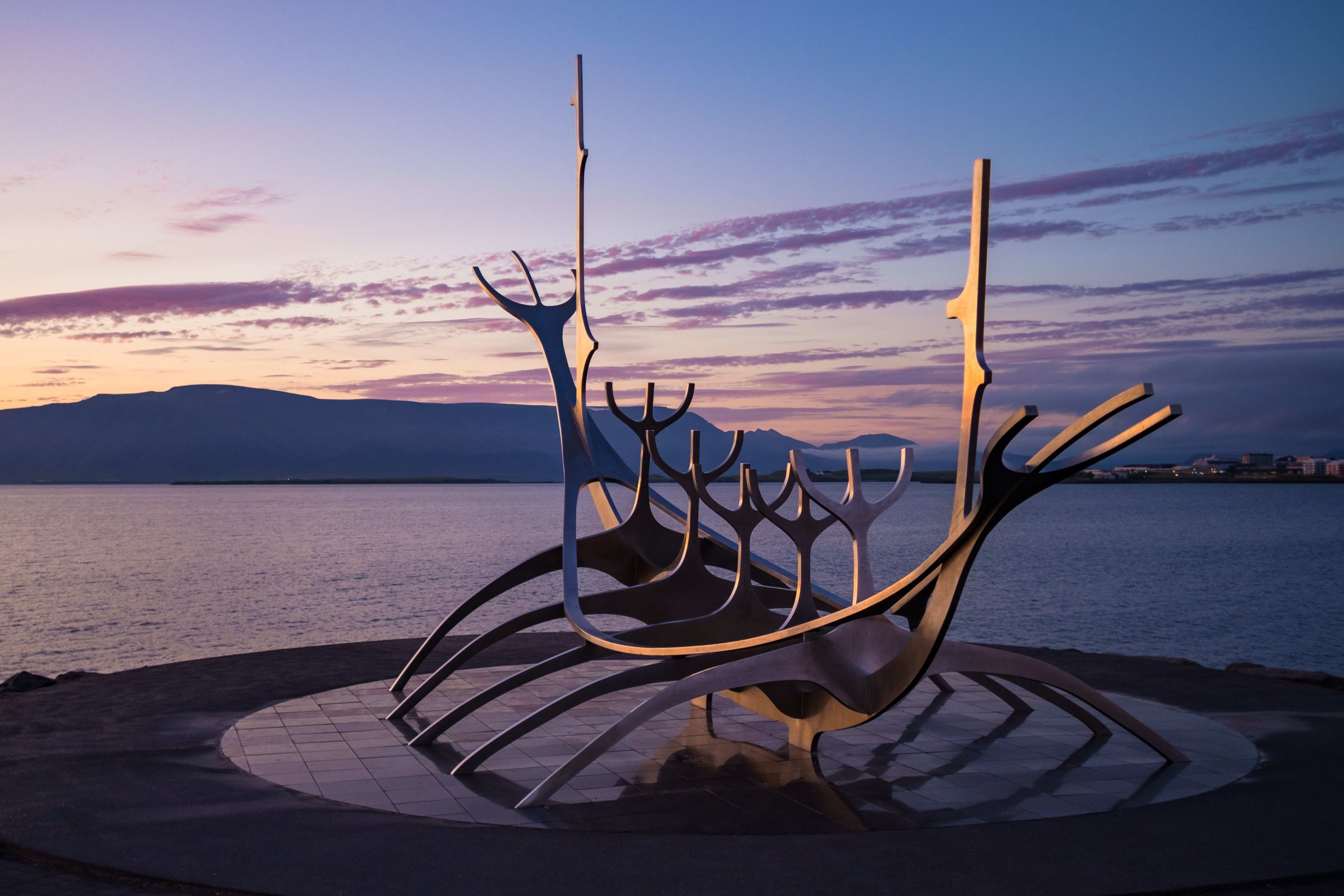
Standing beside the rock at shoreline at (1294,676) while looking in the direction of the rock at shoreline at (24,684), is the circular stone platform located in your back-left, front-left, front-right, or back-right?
front-left

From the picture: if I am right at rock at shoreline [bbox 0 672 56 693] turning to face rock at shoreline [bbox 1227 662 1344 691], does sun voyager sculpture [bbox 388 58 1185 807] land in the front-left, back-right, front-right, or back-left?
front-right

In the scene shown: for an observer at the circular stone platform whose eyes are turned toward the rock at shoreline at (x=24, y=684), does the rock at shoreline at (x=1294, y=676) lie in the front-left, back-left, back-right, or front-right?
back-right
